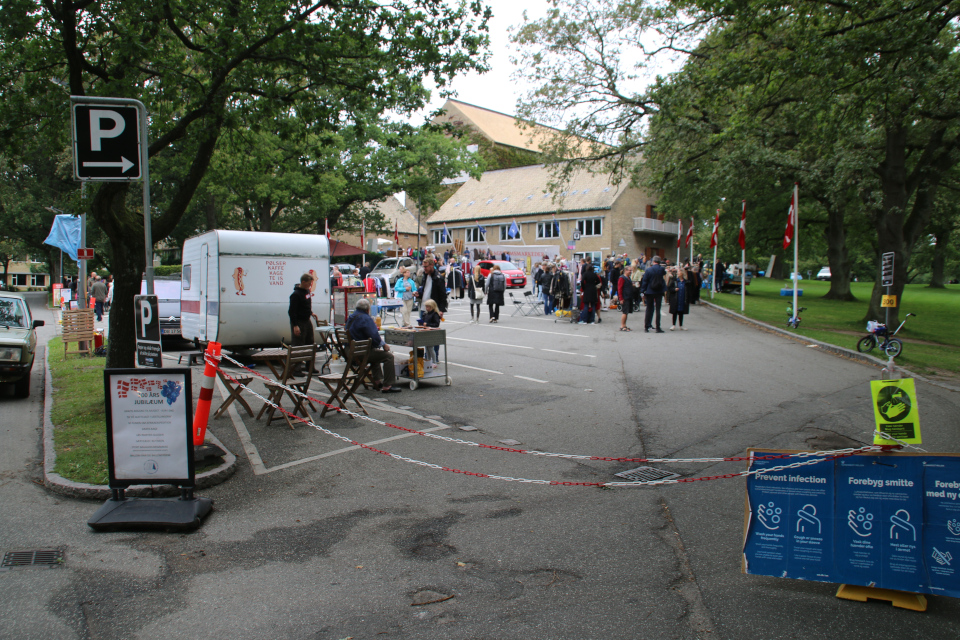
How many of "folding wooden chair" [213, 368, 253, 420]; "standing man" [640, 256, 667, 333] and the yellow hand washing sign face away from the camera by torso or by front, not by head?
1

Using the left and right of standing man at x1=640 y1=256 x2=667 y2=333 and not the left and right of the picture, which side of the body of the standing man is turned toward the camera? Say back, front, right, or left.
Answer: back

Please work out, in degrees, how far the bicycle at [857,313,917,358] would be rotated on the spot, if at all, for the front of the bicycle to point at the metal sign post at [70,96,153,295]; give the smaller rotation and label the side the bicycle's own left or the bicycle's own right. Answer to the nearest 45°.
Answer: approximately 45° to the bicycle's own left

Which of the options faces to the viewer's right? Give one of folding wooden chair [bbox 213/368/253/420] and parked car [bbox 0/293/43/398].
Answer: the folding wooden chair

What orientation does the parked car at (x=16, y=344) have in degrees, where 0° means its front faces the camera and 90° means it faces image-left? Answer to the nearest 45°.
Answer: approximately 0°

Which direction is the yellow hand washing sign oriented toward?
toward the camera

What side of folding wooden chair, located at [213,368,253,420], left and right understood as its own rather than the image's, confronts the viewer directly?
right

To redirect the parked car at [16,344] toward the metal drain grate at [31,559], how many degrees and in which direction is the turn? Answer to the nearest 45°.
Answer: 0° — it already faces it

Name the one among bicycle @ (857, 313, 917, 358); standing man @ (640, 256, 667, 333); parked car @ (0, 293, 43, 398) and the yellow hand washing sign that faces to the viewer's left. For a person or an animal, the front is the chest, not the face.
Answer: the bicycle
